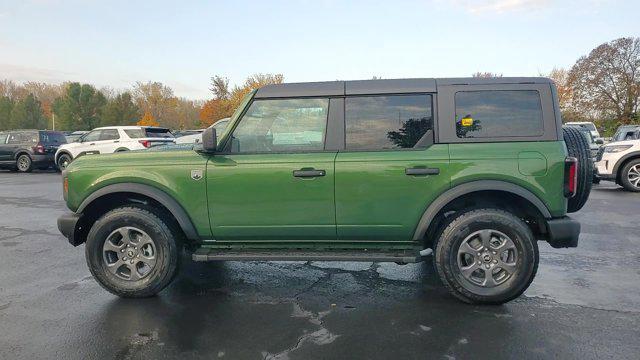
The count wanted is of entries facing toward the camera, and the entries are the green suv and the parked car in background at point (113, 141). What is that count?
0

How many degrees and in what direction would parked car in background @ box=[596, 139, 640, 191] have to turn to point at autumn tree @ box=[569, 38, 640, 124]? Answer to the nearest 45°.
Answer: approximately 135° to its right

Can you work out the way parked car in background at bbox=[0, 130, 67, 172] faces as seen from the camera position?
facing away from the viewer and to the left of the viewer

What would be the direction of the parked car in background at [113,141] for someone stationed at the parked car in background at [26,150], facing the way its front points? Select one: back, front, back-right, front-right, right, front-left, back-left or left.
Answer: back

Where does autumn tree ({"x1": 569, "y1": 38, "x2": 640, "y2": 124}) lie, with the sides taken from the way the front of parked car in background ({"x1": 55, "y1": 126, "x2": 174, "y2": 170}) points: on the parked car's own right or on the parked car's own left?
on the parked car's own right

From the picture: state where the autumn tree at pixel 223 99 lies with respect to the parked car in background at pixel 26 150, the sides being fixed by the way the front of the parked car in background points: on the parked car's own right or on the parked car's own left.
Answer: on the parked car's own right

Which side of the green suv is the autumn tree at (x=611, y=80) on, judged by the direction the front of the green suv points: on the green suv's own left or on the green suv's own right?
on the green suv's own right

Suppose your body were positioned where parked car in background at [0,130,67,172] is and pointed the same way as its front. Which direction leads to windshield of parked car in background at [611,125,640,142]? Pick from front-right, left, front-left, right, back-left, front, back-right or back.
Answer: back

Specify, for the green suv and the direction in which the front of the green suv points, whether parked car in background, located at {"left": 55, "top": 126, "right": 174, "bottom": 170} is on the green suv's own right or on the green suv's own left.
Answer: on the green suv's own right

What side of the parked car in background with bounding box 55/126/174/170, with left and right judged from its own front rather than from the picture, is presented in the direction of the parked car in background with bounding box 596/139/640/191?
back

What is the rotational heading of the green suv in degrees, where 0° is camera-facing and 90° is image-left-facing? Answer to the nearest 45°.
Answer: approximately 90°

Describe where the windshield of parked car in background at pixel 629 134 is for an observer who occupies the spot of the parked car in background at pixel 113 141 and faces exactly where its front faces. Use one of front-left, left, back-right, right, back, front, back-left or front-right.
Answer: back
